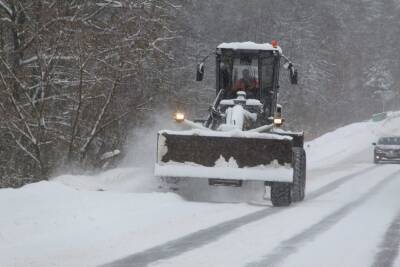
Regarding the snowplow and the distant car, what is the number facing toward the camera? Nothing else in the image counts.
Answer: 2

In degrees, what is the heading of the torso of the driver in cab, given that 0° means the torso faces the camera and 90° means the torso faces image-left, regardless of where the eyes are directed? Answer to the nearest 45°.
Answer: approximately 0°

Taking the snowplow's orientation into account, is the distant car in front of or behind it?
behind

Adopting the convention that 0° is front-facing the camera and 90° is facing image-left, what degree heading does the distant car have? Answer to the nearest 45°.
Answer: approximately 0°

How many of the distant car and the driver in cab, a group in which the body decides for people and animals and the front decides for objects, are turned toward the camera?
2
